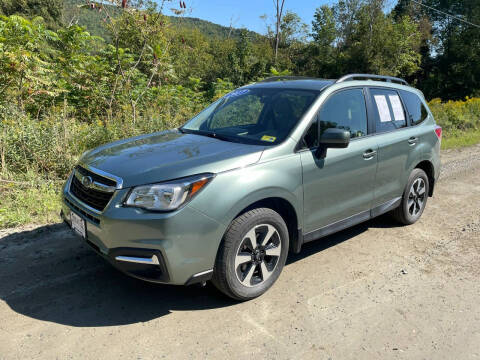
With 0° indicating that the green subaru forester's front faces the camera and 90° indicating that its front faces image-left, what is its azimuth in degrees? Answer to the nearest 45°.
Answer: approximately 45°
